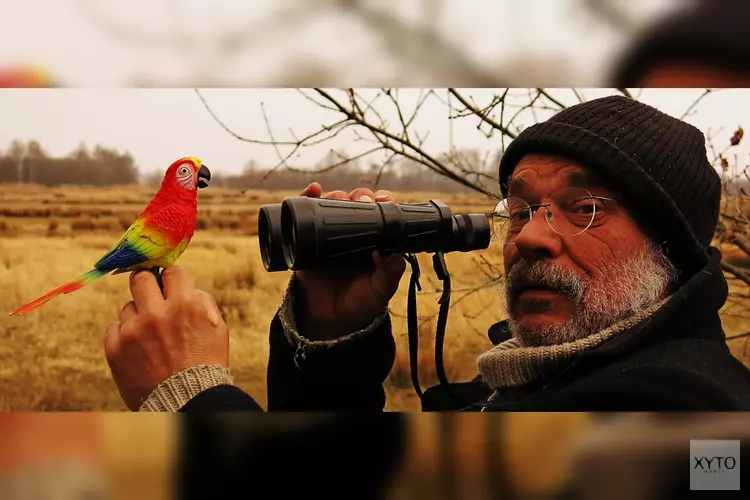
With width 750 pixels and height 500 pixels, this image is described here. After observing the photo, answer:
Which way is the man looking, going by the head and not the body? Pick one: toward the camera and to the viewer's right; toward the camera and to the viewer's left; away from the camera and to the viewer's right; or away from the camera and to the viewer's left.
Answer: toward the camera and to the viewer's left

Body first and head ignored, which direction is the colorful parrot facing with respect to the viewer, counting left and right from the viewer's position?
facing to the right of the viewer
